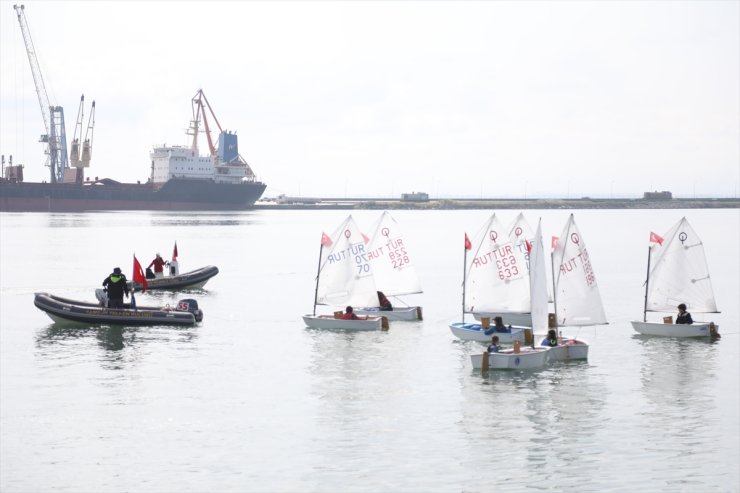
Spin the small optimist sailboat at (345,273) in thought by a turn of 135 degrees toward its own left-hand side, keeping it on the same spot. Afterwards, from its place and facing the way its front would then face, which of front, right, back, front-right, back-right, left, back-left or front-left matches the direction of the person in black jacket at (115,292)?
back-right

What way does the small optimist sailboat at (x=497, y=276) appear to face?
to the viewer's left

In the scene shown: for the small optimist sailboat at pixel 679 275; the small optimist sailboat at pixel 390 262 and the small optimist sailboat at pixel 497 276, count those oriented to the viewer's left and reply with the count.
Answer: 3

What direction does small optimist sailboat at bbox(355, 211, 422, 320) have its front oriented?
to the viewer's left

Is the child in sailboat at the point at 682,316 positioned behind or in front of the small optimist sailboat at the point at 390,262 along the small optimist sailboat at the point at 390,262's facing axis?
behind

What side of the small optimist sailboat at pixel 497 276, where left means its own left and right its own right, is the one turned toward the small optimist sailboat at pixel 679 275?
back

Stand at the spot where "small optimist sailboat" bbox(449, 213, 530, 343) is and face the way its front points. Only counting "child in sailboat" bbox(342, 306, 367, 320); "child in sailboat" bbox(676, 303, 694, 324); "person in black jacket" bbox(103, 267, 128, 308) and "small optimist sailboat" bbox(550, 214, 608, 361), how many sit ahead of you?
2

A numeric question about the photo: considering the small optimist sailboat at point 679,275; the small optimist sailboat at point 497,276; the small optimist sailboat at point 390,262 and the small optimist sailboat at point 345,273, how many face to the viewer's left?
4

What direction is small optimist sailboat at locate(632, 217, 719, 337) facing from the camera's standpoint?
to the viewer's left

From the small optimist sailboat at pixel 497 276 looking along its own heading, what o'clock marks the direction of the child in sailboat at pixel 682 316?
The child in sailboat is roughly at 6 o'clock from the small optimist sailboat.

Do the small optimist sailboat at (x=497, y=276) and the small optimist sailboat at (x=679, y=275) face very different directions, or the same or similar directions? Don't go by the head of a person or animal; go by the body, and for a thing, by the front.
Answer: same or similar directions

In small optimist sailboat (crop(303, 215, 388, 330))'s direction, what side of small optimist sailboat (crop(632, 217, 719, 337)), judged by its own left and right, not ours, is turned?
front

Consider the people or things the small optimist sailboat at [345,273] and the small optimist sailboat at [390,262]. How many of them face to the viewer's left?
2

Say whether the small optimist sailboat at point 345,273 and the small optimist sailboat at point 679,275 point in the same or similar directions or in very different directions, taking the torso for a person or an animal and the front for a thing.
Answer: same or similar directions

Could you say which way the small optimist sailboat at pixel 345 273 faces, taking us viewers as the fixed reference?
facing to the left of the viewer

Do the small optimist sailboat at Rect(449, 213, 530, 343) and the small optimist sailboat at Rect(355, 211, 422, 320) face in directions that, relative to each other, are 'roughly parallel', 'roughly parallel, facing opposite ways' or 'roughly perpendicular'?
roughly parallel

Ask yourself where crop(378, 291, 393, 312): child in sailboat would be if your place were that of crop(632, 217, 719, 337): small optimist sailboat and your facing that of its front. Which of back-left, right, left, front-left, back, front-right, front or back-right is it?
front
